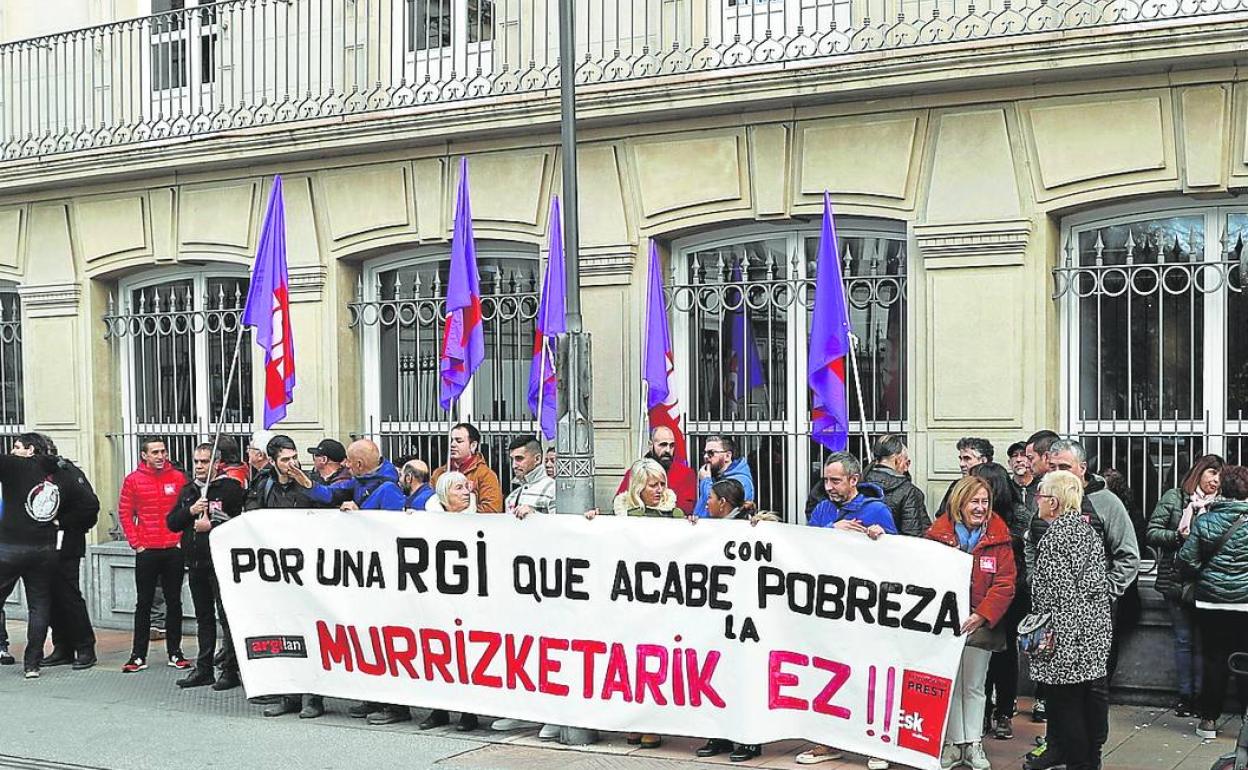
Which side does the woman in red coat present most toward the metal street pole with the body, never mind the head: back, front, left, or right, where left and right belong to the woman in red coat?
right

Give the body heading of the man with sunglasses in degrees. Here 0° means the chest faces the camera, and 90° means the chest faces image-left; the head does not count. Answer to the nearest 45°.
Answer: approximately 45°

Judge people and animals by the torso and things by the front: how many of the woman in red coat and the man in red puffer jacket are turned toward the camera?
2

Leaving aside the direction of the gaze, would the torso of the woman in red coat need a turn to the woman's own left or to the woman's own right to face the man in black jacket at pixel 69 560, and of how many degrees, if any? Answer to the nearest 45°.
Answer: approximately 90° to the woman's own right

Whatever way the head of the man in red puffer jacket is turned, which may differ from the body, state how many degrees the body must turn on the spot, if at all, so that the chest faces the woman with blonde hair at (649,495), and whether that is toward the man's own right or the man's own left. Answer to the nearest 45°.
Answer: approximately 45° to the man's own left

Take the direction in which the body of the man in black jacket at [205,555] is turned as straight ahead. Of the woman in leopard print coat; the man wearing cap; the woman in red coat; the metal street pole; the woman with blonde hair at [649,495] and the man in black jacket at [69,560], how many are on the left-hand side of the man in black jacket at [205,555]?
5

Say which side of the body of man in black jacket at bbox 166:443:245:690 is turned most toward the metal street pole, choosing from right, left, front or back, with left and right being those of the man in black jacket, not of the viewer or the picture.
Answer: left

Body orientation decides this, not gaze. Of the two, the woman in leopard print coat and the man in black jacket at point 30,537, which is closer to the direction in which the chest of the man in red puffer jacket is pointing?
the woman in leopard print coat

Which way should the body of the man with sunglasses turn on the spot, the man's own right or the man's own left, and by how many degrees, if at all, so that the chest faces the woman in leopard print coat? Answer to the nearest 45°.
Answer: approximately 90° to the man's own left
